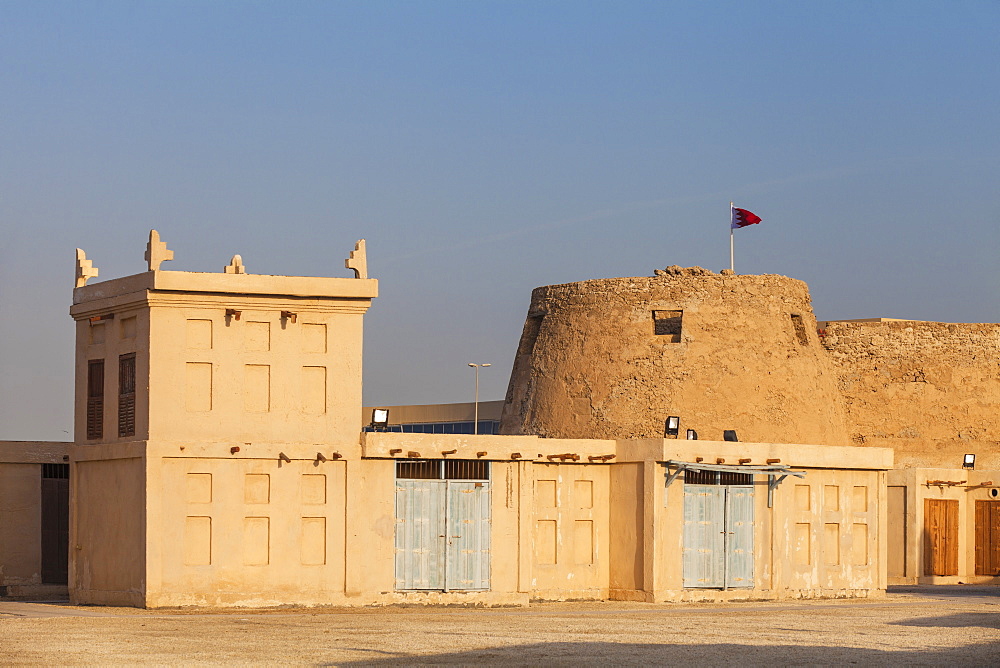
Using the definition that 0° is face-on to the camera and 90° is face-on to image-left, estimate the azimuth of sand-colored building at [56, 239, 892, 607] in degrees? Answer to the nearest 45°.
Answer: approximately 0°

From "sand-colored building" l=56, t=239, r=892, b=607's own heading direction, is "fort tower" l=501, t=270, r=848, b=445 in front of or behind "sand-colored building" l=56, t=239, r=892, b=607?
behind

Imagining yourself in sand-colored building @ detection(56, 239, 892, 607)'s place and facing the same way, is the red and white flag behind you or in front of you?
behind
